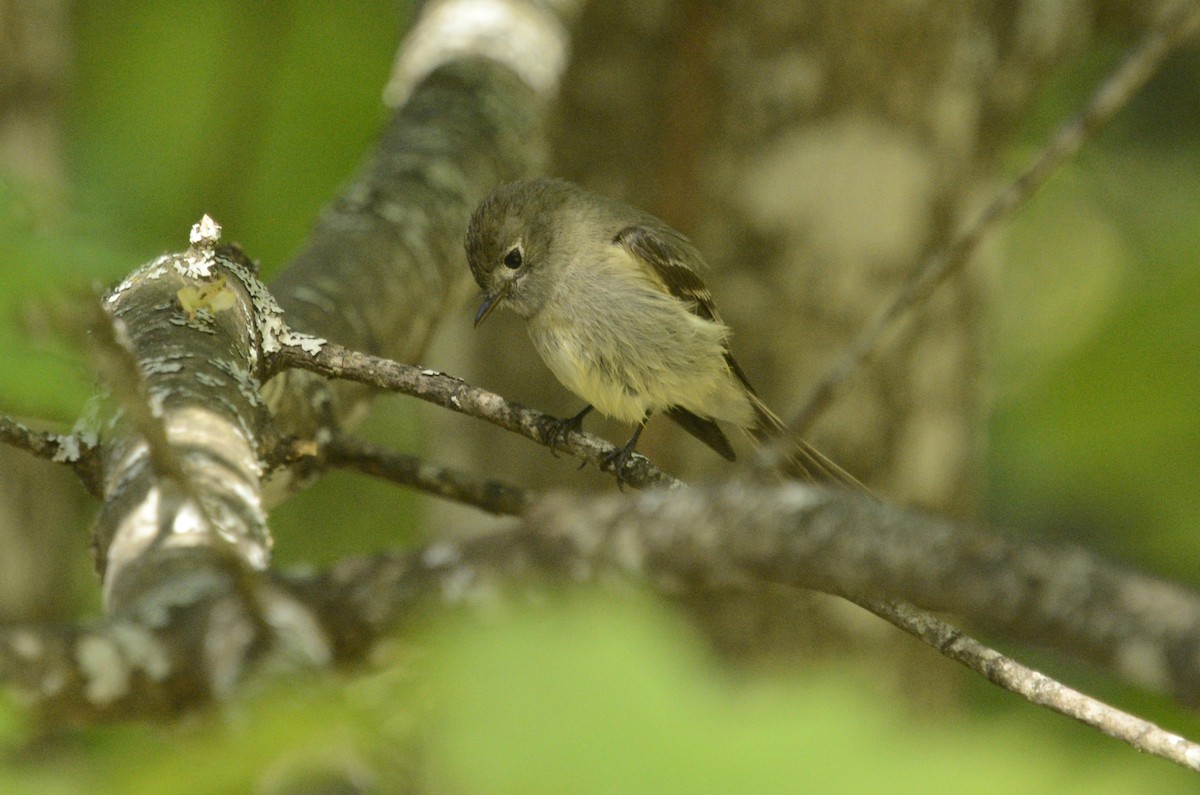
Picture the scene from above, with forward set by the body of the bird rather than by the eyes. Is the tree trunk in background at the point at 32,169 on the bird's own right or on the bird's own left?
on the bird's own right

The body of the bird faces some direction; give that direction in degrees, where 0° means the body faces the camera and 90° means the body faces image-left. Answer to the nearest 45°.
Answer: approximately 45°

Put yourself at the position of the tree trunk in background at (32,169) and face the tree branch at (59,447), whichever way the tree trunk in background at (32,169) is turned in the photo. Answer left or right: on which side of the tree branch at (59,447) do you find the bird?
left

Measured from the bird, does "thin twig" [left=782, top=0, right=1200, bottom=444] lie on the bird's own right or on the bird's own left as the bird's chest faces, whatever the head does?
on the bird's own left
